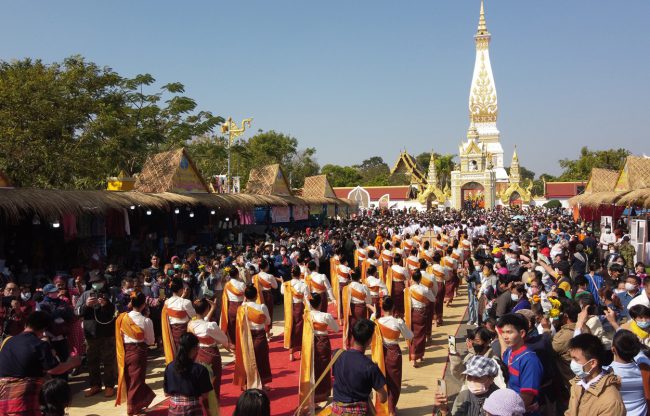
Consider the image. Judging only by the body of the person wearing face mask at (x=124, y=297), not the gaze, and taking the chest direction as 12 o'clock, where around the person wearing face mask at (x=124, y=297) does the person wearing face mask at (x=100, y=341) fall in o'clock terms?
the person wearing face mask at (x=100, y=341) is roughly at 2 o'clock from the person wearing face mask at (x=124, y=297).

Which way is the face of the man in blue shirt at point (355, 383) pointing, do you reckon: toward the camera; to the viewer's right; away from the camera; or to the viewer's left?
away from the camera

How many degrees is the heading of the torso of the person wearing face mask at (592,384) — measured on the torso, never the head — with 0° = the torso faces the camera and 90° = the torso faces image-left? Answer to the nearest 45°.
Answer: approximately 45°

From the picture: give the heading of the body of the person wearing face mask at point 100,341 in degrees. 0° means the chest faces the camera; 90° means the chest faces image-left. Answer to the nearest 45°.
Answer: approximately 0°
